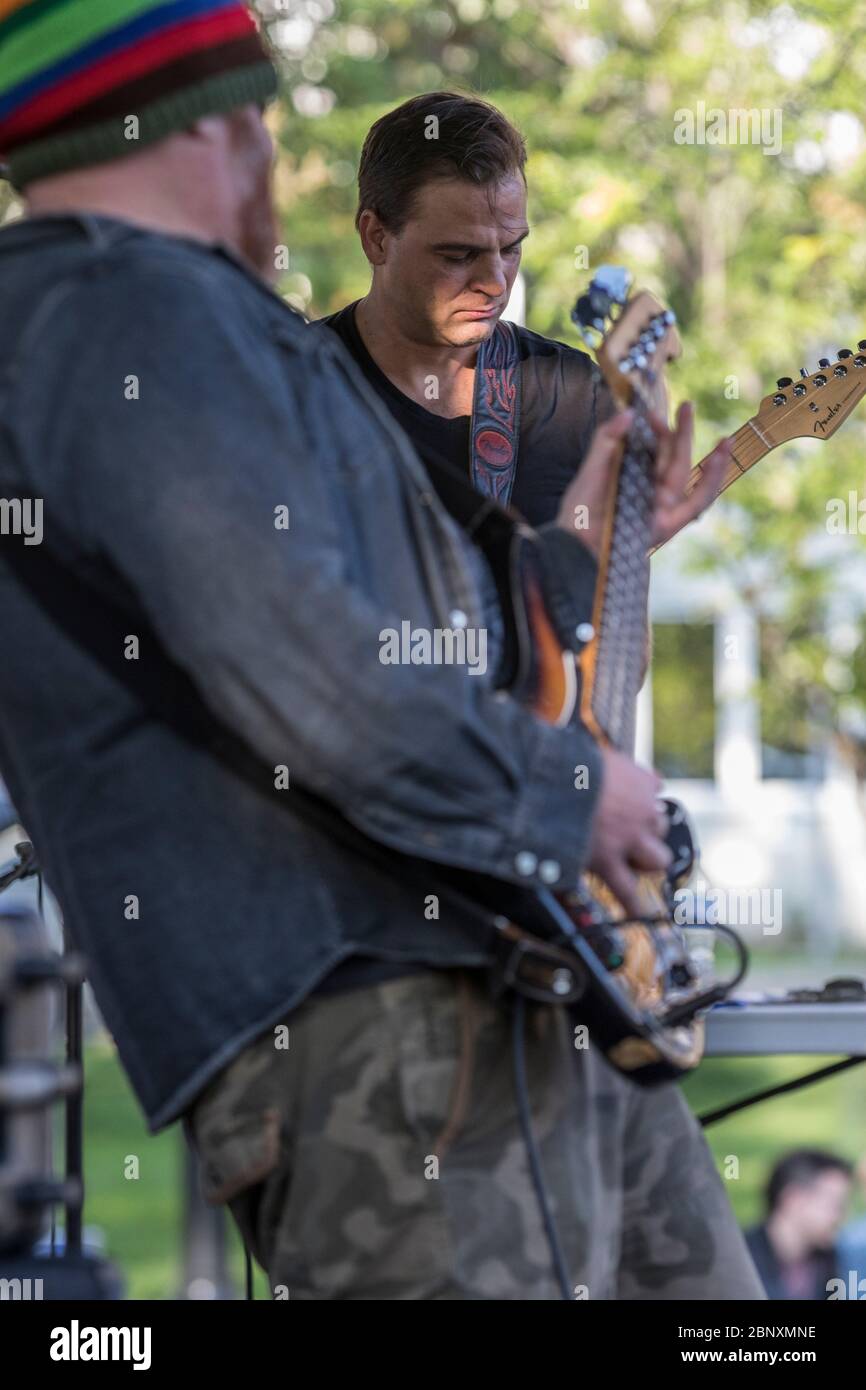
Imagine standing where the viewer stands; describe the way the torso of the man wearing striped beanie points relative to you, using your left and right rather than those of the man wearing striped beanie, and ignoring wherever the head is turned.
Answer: facing to the right of the viewer

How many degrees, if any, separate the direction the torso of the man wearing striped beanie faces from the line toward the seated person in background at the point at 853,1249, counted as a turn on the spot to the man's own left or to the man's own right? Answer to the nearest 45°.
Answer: approximately 90° to the man's own left

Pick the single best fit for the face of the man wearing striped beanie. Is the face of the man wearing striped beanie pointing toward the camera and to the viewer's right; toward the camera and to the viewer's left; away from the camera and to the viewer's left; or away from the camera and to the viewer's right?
away from the camera and to the viewer's right

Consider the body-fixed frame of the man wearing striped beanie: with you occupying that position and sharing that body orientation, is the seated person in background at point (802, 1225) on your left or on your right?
on your left
